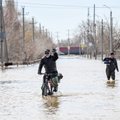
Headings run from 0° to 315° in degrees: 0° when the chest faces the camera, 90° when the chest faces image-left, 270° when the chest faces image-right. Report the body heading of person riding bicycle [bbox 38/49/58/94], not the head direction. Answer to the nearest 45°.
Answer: approximately 45°

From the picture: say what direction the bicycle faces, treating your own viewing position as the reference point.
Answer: facing the viewer and to the left of the viewer
